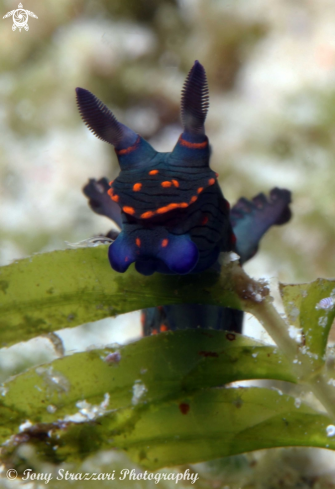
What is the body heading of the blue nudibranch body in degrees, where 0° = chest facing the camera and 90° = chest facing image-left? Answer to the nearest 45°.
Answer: approximately 0°
